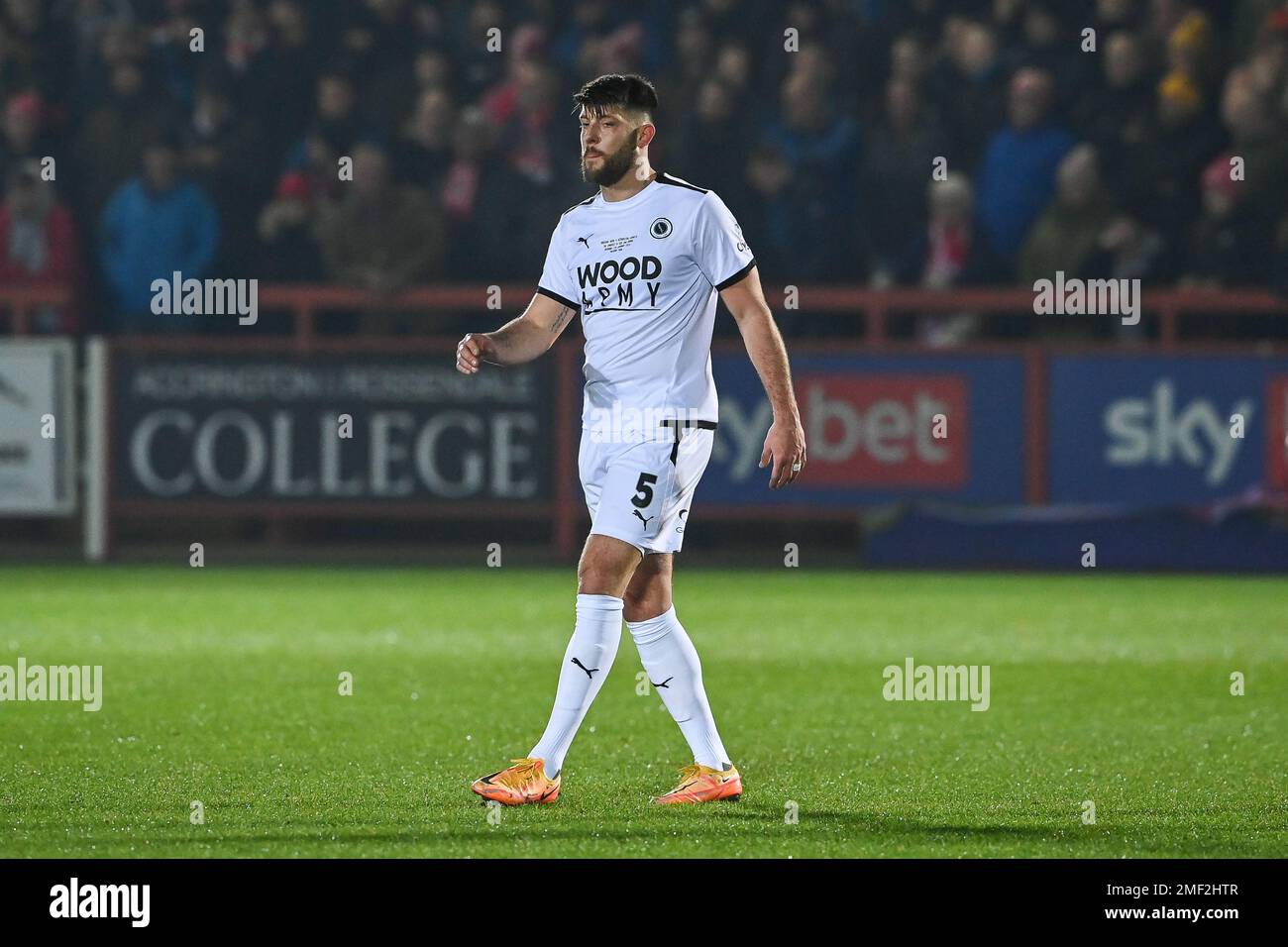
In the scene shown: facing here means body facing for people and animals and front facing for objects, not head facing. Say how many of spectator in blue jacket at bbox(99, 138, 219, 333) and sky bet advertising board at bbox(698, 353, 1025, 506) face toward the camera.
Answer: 2

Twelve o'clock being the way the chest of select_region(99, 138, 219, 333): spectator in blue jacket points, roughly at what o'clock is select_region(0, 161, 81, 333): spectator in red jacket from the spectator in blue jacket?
The spectator in red jacket is roughly at 4 o'clock from the spectator in blue jacket.

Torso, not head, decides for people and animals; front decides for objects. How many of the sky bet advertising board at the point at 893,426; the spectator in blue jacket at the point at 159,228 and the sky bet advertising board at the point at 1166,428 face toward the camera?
3

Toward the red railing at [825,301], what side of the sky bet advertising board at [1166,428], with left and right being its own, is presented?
right

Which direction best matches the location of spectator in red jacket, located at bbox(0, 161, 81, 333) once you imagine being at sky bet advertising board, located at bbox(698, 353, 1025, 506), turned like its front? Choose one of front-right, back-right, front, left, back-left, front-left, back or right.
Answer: right

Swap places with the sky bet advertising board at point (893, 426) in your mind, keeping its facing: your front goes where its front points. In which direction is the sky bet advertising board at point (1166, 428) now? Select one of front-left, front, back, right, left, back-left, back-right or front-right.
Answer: left

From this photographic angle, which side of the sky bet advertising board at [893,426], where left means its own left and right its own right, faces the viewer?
front

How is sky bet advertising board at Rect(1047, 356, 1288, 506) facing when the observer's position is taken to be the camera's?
facing the viewer

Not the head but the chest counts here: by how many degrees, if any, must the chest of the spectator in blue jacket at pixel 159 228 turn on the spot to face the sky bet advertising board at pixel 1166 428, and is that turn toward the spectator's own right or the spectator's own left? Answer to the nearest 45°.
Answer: approximately 45° to the spectator's own left

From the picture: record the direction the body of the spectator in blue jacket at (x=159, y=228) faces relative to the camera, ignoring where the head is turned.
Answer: toward the camera
